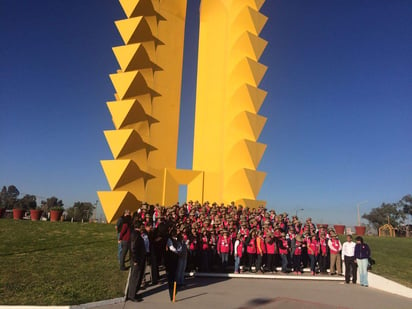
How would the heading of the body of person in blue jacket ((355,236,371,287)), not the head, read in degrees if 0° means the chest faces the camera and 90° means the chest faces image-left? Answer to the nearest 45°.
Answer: approximately 45°

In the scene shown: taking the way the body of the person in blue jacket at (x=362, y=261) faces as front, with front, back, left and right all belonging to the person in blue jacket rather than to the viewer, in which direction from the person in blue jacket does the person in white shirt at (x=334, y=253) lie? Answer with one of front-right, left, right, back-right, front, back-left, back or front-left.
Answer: right

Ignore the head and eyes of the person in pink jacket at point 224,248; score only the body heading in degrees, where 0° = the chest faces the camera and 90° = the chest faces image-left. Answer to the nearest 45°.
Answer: approximately 0°
